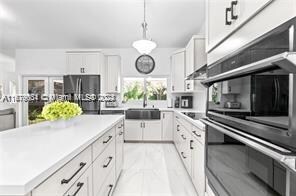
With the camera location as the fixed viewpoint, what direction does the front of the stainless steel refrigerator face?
facing the viewer

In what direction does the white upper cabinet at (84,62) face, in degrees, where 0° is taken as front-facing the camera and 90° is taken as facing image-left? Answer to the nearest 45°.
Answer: approximately 0°

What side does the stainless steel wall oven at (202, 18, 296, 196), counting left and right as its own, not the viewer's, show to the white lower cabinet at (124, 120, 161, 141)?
right

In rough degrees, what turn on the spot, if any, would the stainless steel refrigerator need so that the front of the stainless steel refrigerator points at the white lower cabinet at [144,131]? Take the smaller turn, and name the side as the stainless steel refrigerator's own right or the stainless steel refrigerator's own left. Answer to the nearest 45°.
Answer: approximately 90° to the stainless steel refrigerator's own left

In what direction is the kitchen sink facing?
toward the camera

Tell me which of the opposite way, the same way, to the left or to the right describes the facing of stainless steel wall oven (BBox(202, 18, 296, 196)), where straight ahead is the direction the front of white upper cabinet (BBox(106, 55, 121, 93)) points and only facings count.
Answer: to the right

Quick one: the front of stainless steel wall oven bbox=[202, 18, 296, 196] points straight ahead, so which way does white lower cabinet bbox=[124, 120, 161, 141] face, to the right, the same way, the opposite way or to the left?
to the left

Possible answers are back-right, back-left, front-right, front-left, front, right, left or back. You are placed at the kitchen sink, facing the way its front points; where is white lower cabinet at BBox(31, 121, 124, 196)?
front

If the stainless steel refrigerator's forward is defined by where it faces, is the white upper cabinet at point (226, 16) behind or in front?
in front

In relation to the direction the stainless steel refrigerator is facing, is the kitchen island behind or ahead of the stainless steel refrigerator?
ahead

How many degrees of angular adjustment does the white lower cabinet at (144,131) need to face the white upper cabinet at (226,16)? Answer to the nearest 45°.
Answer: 0° — it already faces it

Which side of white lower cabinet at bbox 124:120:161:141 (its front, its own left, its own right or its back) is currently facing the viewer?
front

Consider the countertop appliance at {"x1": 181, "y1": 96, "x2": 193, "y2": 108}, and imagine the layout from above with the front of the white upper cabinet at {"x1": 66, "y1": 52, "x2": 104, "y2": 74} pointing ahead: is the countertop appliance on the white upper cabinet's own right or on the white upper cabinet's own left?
on the white upper cabinet's own left

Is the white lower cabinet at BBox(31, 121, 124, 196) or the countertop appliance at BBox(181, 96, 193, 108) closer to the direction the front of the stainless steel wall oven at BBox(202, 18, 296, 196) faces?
the white lower cabinet
